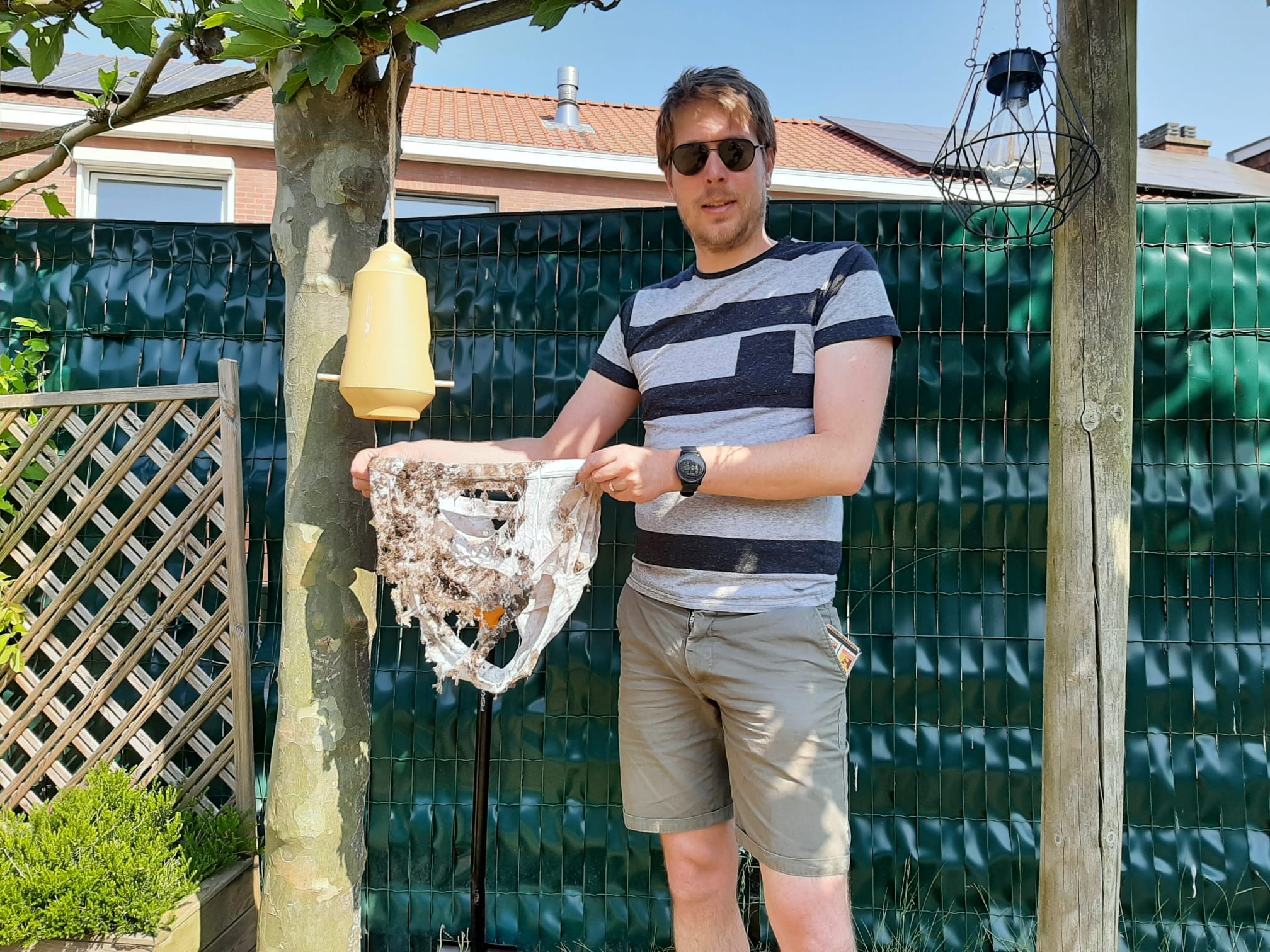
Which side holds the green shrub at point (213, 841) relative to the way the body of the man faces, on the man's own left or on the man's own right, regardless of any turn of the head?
on the man's own right

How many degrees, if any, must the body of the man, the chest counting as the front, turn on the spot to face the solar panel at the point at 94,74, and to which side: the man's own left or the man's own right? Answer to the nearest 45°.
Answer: approximately 90° to the man's own right

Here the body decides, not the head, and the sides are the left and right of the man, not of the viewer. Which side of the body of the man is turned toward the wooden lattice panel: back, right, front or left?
right

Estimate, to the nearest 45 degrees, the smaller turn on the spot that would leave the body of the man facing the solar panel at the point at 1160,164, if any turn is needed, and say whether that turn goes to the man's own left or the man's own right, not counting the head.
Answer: approximately 180°
